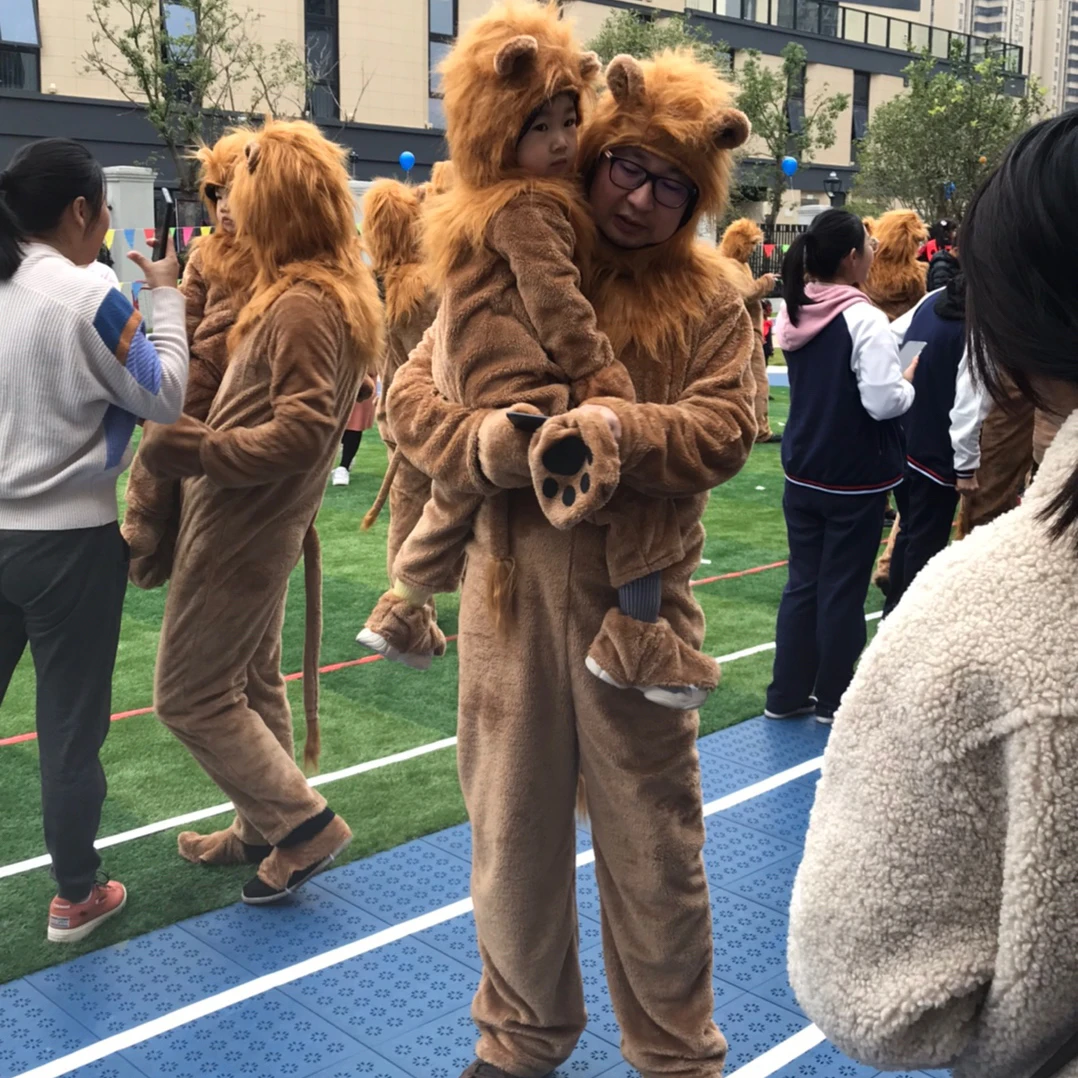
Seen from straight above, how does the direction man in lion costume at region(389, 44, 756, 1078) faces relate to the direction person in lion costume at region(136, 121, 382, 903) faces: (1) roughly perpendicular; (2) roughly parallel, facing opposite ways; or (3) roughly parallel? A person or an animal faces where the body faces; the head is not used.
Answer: roughly perpendicular

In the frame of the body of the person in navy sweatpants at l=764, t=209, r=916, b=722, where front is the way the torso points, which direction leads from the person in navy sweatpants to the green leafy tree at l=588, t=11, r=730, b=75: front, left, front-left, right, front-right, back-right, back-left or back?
front-left

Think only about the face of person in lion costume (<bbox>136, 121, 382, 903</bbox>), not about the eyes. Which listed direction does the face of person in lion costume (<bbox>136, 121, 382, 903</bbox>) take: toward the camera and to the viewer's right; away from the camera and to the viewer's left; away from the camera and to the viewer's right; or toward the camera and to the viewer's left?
away from the camera and to the viewer's left

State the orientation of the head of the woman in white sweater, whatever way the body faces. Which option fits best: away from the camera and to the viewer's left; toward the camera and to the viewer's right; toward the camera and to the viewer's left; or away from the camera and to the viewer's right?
away from the camera and to the viewer's right

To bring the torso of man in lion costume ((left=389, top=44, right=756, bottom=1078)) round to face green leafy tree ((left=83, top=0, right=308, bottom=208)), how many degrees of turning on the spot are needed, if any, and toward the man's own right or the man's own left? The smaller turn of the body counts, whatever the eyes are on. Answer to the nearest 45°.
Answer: approximately 180°

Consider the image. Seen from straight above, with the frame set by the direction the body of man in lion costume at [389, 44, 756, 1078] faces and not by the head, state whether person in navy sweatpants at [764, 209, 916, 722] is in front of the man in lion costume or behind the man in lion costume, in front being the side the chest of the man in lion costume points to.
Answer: behind

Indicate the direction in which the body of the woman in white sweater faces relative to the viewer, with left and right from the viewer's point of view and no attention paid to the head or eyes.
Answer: facing away from the viewer and to the right of the viewer

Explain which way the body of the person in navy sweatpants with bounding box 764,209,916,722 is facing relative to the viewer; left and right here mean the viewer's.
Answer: facing away from the viewer and to the right of the viewer

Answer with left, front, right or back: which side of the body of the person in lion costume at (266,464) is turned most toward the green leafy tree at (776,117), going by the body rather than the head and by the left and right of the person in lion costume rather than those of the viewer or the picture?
right

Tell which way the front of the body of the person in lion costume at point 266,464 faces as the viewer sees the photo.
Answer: to the viewer's left

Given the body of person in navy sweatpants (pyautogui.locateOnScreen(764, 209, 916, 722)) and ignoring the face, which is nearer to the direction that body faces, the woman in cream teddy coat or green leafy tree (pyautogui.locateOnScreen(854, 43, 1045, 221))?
the green leafy tree

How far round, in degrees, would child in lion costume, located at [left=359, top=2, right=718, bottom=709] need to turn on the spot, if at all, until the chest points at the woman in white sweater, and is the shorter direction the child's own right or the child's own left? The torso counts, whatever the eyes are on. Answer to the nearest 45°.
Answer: approximately 135° to the child's own left
